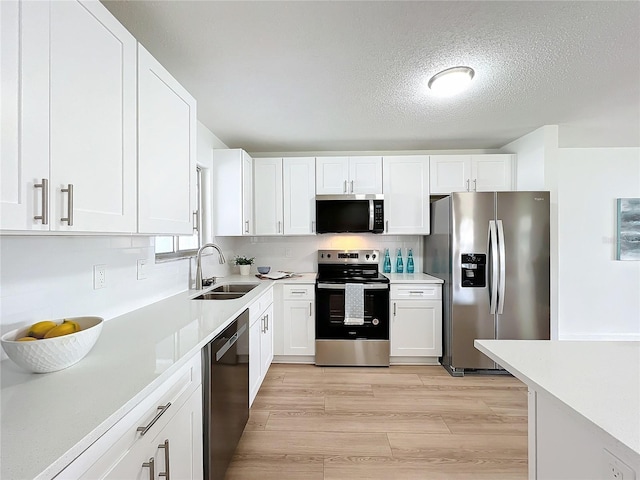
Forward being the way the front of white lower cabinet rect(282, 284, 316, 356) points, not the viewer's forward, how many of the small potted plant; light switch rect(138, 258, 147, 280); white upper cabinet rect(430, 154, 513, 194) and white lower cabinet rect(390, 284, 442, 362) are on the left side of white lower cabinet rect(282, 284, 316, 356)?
2

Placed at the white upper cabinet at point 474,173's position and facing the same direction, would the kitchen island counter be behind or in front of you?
in front

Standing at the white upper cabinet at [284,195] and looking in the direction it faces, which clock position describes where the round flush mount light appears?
The round flush mount light is roughly at 11 o'clock from the white upper cabinet.

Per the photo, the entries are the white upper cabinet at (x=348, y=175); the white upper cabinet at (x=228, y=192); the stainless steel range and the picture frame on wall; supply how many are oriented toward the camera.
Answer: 3

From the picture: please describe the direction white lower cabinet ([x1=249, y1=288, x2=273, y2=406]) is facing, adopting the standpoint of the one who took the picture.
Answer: facing to the right of the viewer

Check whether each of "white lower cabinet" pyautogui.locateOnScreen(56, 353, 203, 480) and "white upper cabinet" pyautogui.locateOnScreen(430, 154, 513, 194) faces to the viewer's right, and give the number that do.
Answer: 1

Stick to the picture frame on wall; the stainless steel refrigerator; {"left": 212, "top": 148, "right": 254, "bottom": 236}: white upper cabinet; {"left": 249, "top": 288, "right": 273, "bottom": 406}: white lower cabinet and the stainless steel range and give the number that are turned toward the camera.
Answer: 3
